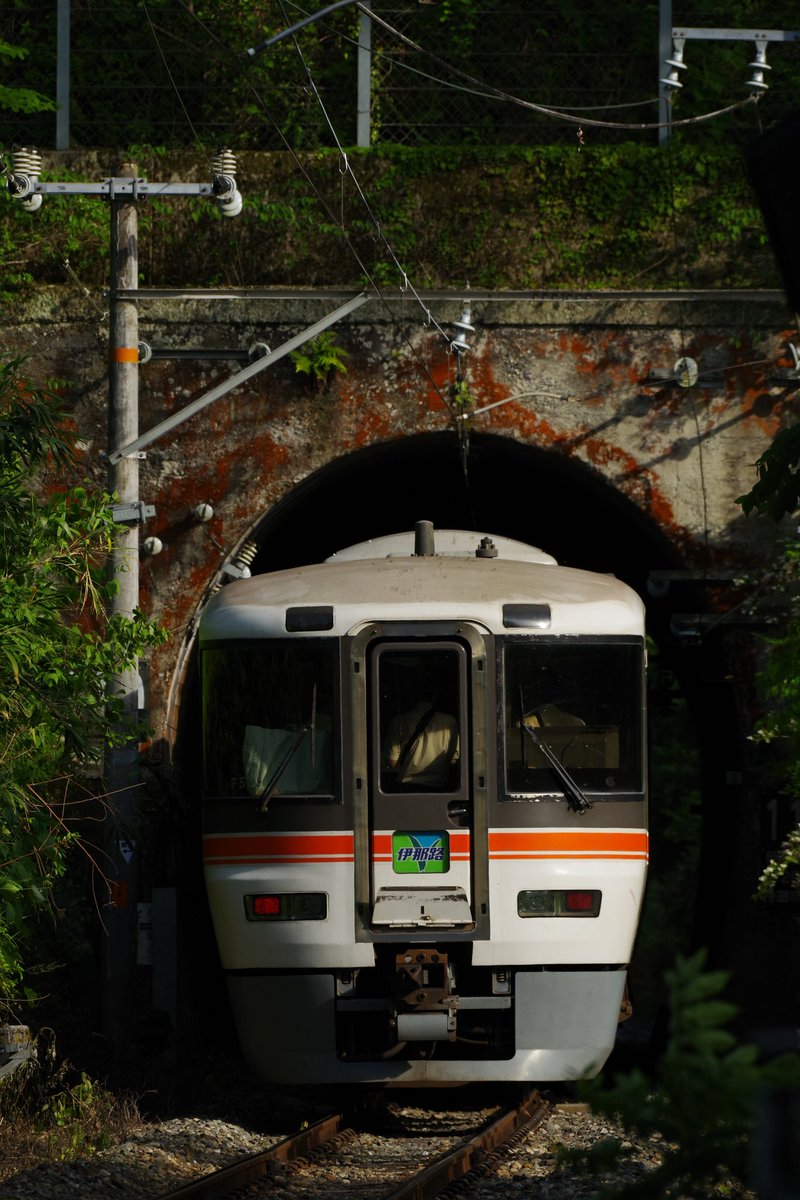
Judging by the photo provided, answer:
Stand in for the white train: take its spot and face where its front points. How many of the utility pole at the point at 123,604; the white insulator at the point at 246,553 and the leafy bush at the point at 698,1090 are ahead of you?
1

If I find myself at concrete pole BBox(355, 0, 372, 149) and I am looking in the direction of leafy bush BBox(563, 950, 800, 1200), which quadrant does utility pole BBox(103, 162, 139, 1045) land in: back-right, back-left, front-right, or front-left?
front-right

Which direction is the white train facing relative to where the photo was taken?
toward the camera

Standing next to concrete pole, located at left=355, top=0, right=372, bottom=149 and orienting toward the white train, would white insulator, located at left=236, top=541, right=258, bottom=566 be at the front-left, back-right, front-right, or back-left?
front-right

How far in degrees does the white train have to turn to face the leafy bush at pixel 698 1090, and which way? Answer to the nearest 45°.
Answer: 0° — it already faces it

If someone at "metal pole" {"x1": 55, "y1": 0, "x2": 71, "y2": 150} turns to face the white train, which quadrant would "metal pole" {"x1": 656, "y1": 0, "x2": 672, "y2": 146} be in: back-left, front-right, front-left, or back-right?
front-left

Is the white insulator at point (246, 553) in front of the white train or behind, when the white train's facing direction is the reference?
behind

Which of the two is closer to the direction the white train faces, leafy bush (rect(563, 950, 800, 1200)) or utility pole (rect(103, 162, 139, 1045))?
the leafy bush
